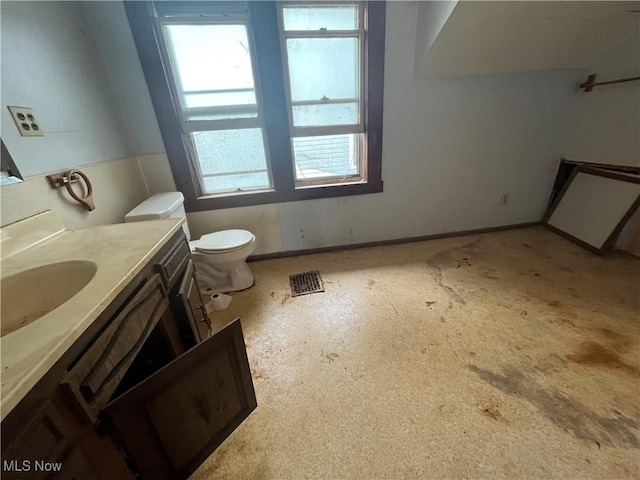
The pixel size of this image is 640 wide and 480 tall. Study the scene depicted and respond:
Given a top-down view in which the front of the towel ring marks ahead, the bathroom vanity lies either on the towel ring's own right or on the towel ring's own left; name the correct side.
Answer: on the towel ring's own right

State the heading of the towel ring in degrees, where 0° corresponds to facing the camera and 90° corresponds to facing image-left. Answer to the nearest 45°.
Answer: approximately 315°

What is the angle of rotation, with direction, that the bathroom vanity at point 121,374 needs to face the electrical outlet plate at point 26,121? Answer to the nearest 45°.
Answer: approximately 135° to its left

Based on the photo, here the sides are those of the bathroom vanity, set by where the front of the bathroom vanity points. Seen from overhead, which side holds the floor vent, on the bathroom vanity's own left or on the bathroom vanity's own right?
on the bathroom vanity's own left

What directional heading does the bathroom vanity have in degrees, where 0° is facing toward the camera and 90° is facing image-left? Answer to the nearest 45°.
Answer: approximately 315°

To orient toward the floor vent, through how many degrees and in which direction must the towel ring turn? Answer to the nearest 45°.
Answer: approximately 45° to its left

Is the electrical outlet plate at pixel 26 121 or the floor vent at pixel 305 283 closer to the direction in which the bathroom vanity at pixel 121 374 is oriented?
the floor vent

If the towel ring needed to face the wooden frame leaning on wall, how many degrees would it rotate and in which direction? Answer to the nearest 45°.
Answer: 0° — it already faces it

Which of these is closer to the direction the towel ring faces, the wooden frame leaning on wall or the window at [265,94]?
the wooden frame leaning on wall
